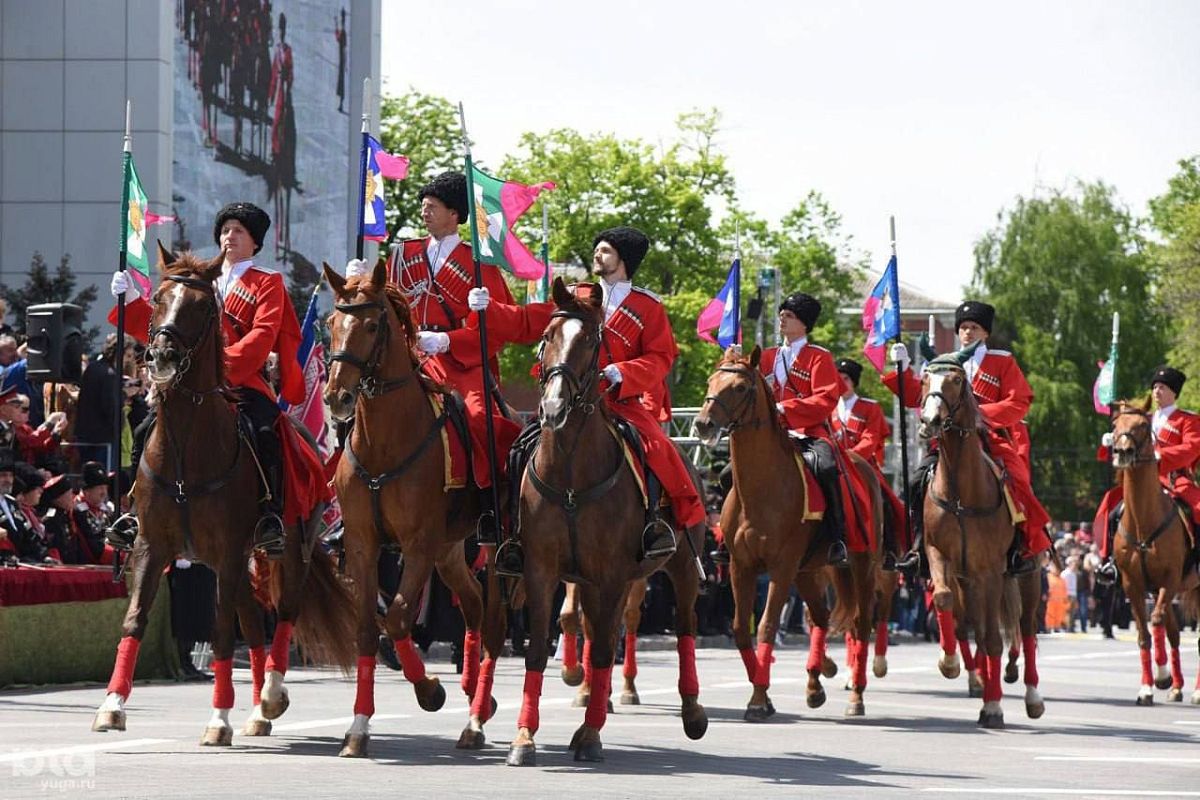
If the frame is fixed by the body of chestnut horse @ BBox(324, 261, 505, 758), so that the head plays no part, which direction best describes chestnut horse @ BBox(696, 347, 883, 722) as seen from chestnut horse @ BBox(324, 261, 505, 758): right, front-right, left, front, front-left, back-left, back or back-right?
back

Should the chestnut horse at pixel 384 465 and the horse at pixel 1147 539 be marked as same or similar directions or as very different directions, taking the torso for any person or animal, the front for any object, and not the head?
same or similar directions

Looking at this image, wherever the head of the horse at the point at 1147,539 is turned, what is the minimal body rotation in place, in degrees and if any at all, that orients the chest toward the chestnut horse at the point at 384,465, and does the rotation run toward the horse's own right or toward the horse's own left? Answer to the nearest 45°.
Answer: approximately 45° to the horse's own right

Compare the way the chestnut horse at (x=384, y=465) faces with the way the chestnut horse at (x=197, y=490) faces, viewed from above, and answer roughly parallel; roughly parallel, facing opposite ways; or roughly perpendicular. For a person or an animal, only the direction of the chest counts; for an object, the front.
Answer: roughly parallel

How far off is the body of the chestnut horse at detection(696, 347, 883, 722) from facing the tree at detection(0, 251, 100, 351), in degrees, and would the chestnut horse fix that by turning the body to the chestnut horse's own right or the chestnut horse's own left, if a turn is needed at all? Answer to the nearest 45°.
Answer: approximately 90° to the chestnut horse's own right

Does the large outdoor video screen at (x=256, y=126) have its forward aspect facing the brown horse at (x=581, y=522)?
yes

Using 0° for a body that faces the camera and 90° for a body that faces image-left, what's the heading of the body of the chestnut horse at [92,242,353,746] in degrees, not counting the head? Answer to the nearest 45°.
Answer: approximately 45°

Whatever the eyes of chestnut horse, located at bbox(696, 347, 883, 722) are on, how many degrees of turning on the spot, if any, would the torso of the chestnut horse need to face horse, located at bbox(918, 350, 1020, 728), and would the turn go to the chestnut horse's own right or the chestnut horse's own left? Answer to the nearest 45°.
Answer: approximately 135° to the chestnut horse's own left

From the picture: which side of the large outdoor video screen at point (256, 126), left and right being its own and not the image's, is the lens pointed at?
front

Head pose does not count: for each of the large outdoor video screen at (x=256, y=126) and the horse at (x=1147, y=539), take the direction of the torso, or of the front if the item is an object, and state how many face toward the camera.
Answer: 2

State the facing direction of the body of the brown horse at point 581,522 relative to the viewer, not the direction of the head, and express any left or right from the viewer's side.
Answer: facing the viewer and to the left of the viewer
